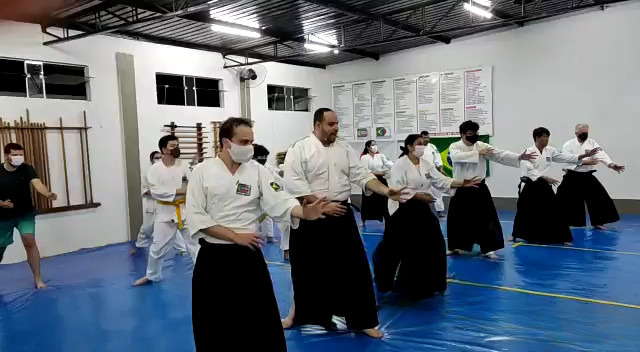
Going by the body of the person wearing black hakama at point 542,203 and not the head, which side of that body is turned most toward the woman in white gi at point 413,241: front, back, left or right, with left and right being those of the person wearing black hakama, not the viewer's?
right

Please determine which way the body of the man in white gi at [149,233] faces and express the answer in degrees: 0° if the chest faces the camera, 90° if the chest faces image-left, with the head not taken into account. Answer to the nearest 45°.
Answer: approximately 315°

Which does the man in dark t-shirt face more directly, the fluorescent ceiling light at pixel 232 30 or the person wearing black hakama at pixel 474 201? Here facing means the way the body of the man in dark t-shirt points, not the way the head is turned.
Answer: the person wearing black hakama

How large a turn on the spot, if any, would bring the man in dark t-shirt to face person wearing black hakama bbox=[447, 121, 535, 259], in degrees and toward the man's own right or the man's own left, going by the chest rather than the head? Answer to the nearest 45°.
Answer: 0° — they already face them
